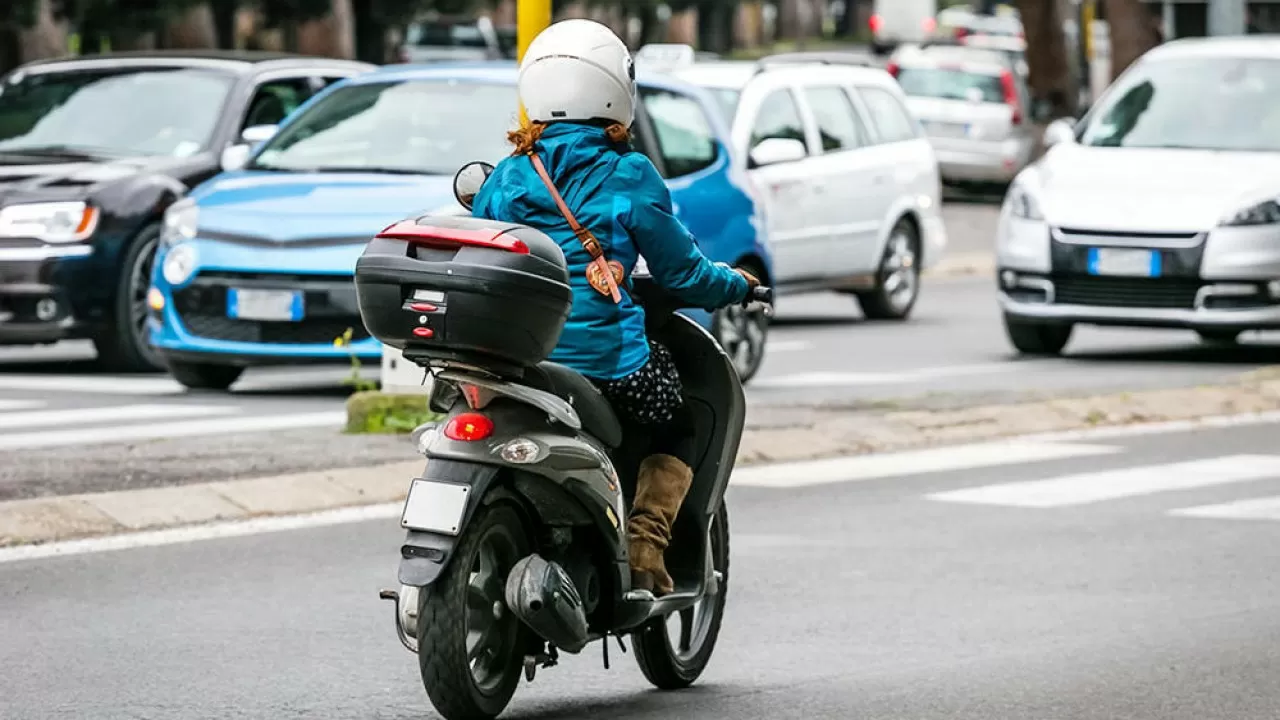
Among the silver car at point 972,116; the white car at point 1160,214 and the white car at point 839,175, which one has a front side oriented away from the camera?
the silver car

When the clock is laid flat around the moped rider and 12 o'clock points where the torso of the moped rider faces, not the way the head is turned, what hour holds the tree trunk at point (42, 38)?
The tree trunk is roughly at 10 o'clock from the moped rider.

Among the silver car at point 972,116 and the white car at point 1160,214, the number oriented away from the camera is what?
1

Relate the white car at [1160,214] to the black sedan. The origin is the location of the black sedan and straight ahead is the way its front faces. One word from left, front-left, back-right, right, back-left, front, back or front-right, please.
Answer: back-left

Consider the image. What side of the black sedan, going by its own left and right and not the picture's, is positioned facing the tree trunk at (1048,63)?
back

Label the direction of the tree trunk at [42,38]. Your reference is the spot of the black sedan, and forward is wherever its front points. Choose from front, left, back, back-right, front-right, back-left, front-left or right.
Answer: back-right

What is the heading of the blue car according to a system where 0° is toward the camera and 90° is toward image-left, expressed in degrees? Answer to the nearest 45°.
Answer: approximately 45°

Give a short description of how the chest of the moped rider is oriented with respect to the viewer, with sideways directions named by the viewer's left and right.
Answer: facing away from the viewer and to the right of the viewer

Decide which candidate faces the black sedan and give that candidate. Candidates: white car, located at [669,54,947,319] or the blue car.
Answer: the white car

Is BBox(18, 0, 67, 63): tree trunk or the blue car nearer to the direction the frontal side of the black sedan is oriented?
the blue car

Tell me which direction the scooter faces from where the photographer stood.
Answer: facing away from the viewer and to the right of the viewer
